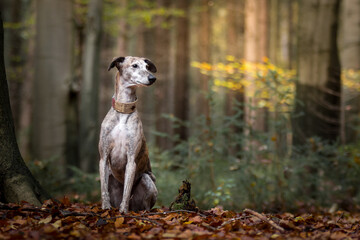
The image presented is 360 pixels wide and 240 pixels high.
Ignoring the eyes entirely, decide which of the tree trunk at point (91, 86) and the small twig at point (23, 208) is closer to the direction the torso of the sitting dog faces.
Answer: the small twig

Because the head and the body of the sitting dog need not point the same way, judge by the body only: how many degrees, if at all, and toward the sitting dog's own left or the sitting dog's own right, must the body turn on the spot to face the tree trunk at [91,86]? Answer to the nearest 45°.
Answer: approximately 135° to the sitting dog's own right

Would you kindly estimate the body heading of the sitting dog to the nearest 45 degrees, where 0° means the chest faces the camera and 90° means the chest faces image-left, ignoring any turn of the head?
approximately 45°

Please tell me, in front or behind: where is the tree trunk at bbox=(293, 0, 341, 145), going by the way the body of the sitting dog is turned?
behind

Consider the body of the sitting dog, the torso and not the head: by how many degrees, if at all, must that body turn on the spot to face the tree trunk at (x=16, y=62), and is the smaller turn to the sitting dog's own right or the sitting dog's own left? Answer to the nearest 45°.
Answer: approximately 135° to the sitting dog's own right

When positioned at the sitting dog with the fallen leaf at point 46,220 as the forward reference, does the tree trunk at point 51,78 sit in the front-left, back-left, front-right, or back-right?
back-right

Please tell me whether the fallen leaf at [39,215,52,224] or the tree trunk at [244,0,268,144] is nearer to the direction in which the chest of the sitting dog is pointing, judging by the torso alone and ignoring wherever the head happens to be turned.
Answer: the fallen leaf

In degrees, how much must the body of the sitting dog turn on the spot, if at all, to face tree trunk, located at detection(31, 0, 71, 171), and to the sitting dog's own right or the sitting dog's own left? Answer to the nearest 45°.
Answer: approximately 135° to the sitting dog's own right
